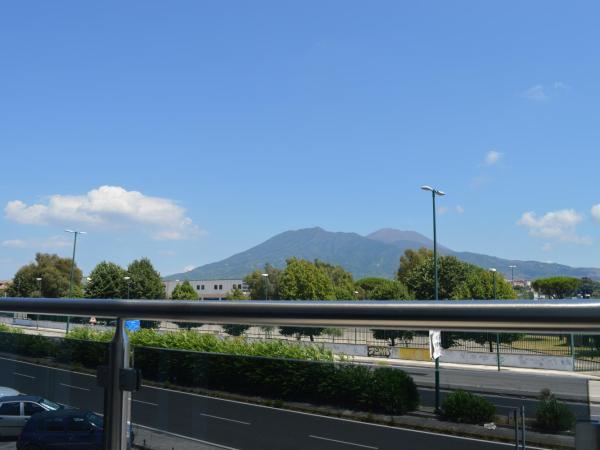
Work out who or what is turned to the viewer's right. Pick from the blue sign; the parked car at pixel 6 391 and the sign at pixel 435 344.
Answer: the parked car

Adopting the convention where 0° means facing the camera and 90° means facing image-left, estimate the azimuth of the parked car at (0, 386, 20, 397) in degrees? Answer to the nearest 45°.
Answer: approximately 270°

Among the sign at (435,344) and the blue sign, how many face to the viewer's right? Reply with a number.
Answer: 0

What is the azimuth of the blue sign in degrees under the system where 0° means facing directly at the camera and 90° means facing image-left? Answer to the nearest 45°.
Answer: approximately 0°

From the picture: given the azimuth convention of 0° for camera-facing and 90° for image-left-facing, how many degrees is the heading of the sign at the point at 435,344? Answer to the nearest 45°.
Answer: approximately 0°

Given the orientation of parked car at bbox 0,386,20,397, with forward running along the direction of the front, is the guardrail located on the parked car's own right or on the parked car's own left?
on the parked car's own right

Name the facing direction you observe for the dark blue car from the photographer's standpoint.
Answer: facing the viewer and to the right of the viewer

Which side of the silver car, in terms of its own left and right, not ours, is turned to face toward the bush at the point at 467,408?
front
